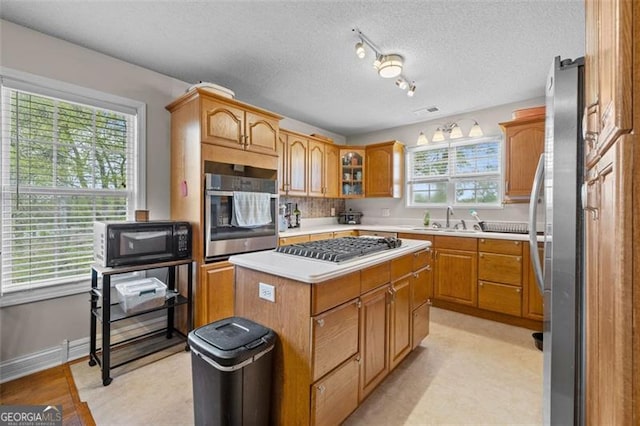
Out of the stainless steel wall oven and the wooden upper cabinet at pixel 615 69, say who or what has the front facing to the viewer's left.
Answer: the wooden upper cabinet

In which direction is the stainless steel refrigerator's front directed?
to the viewer's left

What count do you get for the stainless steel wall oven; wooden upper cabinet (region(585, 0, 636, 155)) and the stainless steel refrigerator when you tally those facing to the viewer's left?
2

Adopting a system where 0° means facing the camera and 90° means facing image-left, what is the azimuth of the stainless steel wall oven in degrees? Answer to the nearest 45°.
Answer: approximately 315°

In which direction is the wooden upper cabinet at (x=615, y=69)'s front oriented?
to the viewer's left

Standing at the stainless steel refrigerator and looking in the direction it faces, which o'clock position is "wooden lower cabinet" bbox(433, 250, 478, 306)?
The wooden lower cabinet is roughly at 2 o'clock from the stainless steel refrigerator.

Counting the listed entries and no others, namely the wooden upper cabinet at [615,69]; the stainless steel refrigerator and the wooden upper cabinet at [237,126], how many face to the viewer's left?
2
